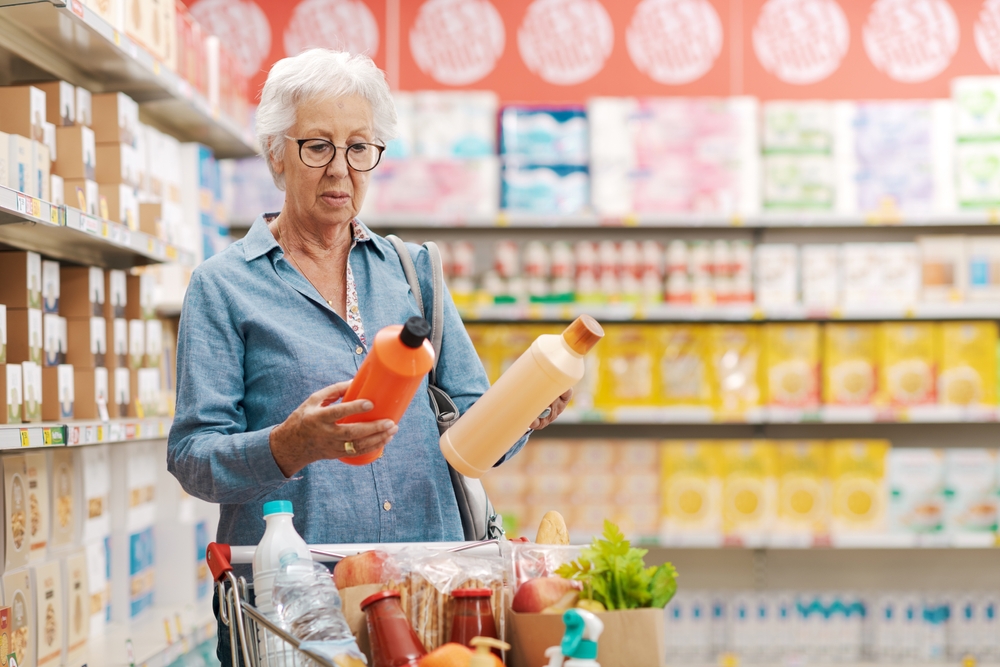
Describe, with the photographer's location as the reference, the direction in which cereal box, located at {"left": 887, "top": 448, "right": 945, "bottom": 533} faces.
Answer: facing the viewer

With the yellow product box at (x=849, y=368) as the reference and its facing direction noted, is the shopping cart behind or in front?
in front

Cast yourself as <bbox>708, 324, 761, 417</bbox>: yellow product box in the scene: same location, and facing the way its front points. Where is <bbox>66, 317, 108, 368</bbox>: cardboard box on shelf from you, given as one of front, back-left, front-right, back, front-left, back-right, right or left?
front-right

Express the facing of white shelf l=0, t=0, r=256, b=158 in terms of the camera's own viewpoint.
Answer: facing to the right of the viewer

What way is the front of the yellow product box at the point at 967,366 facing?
toward the camera

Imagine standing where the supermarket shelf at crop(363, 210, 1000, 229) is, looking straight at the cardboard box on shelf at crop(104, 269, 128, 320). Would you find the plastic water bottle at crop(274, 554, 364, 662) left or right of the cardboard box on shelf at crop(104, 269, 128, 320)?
left

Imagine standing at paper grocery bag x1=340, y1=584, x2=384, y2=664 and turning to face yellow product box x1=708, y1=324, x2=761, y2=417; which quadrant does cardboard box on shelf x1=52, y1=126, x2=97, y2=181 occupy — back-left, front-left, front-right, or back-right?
front-left

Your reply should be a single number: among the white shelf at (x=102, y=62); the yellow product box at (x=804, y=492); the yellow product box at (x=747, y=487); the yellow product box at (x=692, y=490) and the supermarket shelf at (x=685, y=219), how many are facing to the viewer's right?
1

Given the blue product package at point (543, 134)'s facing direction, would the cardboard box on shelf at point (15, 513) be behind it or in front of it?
in front

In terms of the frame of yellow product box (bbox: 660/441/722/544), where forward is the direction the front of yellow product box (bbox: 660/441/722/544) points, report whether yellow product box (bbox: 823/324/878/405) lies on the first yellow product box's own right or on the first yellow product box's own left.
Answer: on the first yellow product box's own left

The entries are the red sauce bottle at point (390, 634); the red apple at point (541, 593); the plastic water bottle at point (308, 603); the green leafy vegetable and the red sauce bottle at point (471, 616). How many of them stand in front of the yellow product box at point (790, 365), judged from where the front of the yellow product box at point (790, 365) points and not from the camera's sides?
5

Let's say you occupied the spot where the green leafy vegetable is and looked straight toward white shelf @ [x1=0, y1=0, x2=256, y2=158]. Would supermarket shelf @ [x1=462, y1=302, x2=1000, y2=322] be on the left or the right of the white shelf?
right

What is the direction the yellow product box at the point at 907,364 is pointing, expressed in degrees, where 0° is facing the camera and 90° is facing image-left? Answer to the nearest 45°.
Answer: approximately 0°
